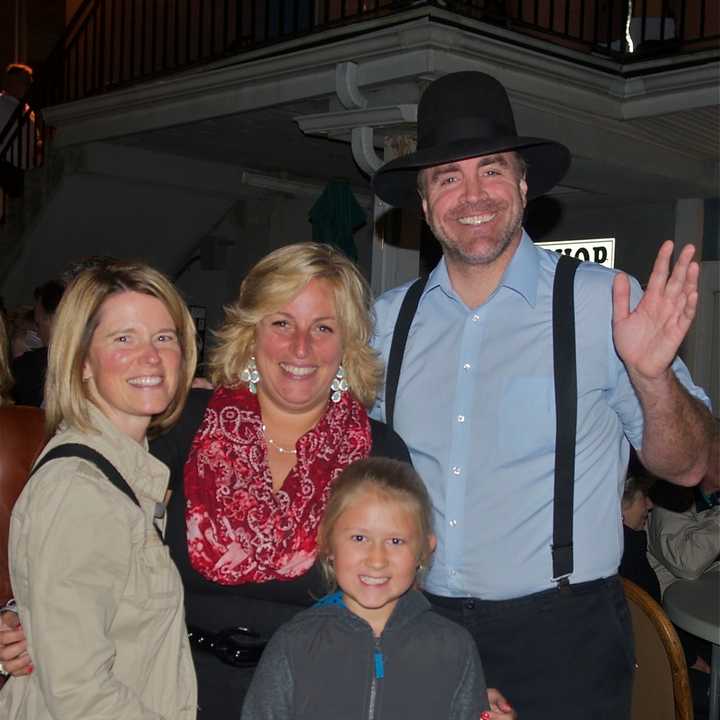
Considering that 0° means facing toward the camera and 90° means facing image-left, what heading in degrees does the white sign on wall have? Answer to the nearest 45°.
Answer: approximately 0°

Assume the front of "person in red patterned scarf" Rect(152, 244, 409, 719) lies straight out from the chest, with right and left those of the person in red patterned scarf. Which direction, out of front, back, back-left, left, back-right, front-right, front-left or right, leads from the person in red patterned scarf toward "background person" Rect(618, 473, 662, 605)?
back-left

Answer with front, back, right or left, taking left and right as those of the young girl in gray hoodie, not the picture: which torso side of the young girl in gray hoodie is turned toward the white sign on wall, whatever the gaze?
back

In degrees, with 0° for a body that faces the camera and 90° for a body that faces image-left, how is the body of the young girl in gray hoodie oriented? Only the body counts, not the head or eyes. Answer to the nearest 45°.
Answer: approximately 0°

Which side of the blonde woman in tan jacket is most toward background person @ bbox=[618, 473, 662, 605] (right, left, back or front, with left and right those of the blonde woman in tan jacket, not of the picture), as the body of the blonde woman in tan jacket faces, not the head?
left

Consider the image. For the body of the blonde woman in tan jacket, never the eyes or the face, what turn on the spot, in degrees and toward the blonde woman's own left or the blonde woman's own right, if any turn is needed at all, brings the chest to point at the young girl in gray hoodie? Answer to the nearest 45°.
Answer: approximately 45° to the blonde woman's own left

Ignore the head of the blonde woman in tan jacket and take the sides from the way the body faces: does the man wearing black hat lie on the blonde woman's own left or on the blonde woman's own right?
on the blonde woman's own left

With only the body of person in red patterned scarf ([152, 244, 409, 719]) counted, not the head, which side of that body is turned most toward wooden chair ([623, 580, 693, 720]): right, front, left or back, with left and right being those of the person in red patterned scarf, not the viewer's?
left
